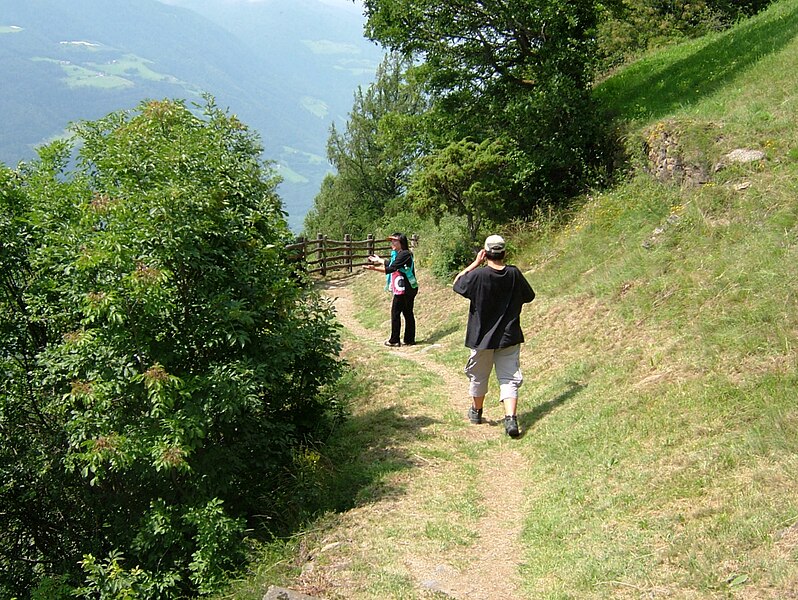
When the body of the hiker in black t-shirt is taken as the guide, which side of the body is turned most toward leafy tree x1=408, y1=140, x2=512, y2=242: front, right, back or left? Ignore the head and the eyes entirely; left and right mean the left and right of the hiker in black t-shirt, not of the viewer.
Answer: front

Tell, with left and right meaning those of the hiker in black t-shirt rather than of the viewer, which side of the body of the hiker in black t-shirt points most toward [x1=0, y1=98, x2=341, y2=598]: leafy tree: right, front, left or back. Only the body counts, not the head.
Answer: left

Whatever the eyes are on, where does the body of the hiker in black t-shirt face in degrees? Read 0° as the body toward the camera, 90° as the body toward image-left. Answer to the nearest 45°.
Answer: approximately 180°

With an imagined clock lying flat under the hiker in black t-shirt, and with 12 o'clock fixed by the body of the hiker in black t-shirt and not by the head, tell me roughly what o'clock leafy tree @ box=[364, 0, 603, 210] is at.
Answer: The leafy tree is roughly at 12 o'clock from the hiker in black t-shirt.

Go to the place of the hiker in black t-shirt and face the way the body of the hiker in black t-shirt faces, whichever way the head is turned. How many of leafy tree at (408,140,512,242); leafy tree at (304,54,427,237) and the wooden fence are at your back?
0

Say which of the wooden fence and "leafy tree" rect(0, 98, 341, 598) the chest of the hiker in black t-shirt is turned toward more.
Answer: the wooden fence

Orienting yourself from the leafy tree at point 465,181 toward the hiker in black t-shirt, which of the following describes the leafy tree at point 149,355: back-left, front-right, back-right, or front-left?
front-right

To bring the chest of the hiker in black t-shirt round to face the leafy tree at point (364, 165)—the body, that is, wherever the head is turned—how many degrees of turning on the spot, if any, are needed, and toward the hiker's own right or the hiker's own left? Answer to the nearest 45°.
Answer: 0° — they already face it

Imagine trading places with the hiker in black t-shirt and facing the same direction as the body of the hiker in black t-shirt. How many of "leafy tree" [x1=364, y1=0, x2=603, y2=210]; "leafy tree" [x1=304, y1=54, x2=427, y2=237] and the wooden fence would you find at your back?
0

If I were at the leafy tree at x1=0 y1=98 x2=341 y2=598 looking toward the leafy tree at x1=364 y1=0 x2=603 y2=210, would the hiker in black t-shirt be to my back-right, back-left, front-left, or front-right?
front-right
